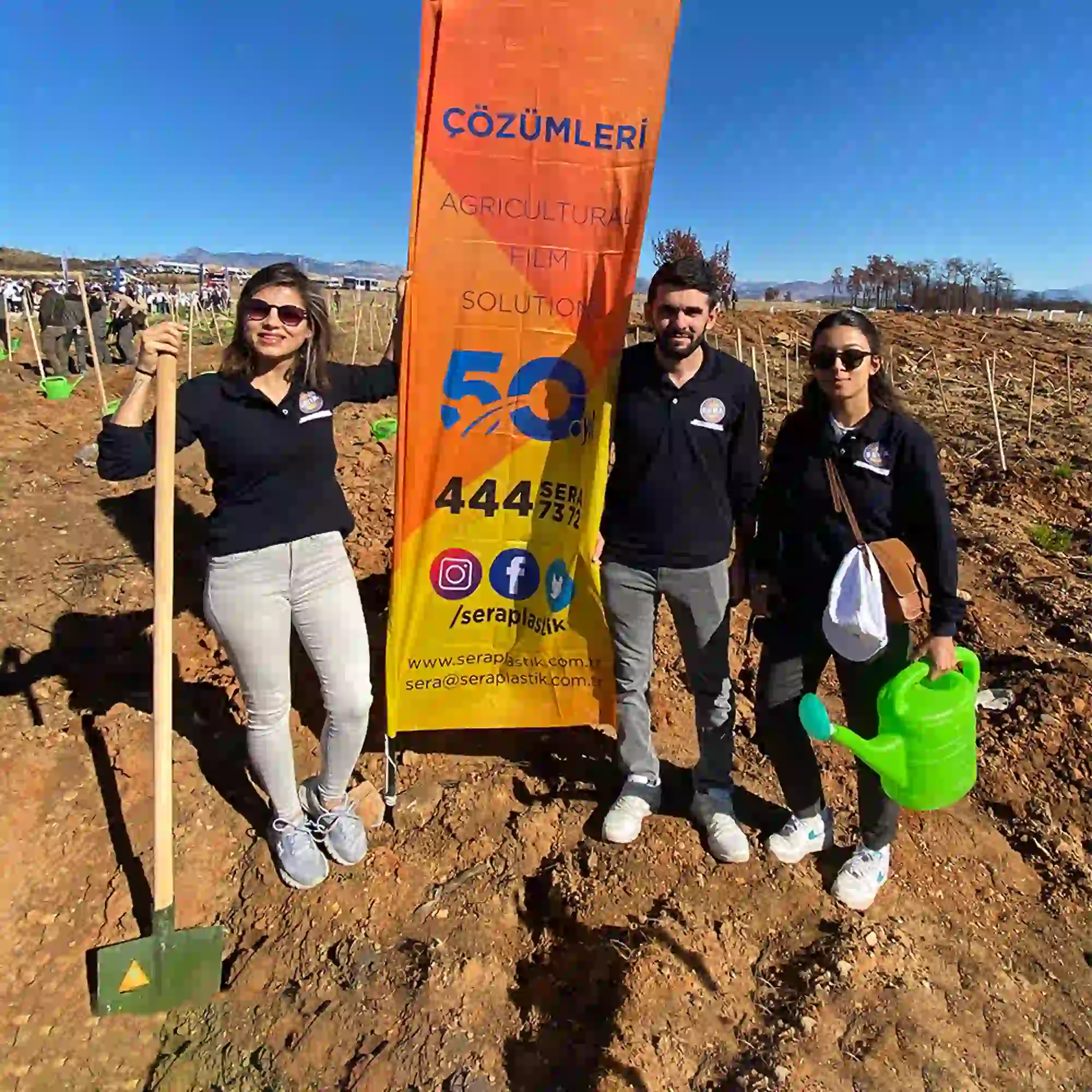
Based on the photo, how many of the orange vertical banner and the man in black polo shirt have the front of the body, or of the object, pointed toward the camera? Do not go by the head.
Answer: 2

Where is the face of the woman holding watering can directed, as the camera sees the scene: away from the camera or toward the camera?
toward the camera

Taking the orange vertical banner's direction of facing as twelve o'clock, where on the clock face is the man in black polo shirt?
The man in black polo shirt is roughly at 10 o'clock from the orange vertical banner.

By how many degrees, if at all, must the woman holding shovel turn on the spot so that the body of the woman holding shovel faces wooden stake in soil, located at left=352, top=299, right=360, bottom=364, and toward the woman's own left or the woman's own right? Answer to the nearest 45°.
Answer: approximately 180°

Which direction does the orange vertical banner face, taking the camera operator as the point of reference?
facing the viewer

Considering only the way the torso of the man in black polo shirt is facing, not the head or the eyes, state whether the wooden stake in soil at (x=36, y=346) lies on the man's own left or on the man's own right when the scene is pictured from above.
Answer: on the man's own right

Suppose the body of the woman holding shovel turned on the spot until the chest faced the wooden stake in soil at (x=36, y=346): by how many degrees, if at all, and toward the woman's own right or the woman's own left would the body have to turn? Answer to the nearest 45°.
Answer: approximately 180°

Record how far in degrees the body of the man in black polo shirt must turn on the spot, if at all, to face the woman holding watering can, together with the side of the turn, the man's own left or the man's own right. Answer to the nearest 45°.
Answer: approximately 90° to the man's own left

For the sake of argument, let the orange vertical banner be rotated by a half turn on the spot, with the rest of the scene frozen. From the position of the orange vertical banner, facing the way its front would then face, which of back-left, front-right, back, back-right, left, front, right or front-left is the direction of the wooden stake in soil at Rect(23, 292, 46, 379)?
front-left

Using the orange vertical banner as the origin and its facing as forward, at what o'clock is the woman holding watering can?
The woman holding watering can is roughly at 10 o'clock from the orange vertical banner.

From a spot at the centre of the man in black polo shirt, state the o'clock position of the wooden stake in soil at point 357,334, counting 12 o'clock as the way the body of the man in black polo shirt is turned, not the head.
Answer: The wooden stake in soil is roughly at 5 o'clock from the man in black polo shirt.

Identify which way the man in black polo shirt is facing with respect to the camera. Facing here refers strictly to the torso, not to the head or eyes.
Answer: toward the camera

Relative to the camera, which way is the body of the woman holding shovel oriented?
toward the camera

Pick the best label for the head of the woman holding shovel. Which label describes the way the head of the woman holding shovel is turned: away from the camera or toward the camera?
toward the camera

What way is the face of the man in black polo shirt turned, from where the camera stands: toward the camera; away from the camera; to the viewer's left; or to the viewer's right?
toward the camera

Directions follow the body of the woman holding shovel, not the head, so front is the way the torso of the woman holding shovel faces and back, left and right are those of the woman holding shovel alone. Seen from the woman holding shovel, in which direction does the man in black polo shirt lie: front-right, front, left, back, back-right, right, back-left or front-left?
left

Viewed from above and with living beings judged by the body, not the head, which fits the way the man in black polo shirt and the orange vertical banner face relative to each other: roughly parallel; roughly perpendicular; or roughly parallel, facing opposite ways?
roughly parallel
